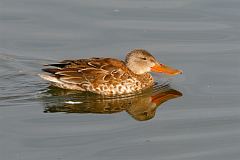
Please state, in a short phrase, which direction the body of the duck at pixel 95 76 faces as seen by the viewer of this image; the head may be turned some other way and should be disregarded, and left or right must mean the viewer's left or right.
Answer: facing to the right of the viewer
